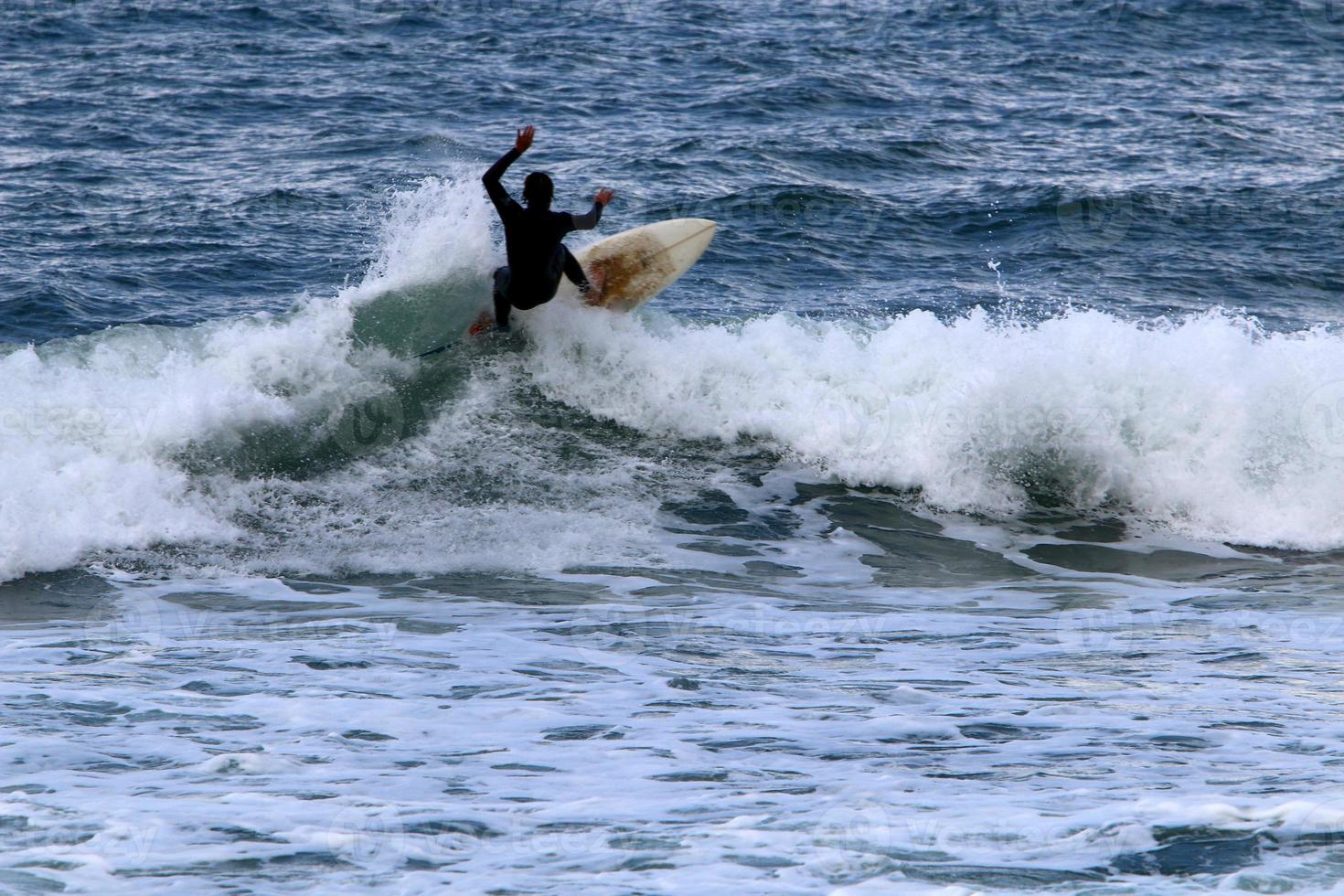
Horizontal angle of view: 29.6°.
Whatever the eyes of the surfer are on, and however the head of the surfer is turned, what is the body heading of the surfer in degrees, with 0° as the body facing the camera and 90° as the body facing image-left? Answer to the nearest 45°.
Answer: approximately 180°
